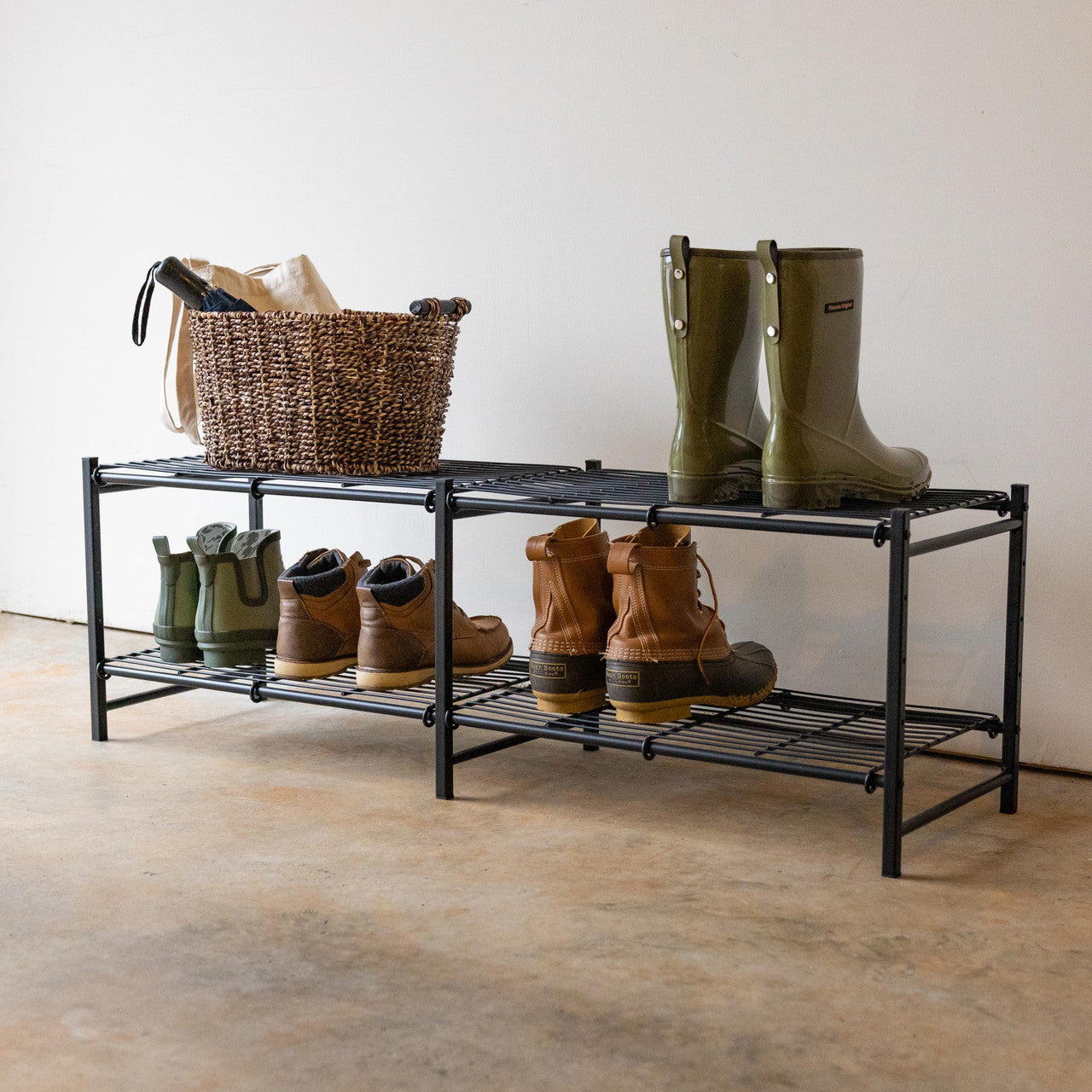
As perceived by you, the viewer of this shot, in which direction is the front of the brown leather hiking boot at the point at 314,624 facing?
facing away from the viewer and to the right of the viewer

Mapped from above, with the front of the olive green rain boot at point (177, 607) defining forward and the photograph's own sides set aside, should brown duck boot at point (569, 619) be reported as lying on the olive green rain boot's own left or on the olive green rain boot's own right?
on the olive green rain boot's own right

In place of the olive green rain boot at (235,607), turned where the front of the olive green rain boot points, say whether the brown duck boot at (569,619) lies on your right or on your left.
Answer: on your right

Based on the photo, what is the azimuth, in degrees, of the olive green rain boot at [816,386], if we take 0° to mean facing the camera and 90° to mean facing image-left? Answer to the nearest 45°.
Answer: approximately 225°

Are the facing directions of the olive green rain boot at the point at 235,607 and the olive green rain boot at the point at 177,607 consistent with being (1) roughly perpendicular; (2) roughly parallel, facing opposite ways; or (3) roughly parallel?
roughly parallel

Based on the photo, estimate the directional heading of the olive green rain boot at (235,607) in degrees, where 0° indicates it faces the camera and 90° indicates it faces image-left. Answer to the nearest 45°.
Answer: approximately 225°

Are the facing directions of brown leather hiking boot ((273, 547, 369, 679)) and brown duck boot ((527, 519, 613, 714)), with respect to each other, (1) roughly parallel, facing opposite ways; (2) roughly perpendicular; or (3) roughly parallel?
roughly parallel

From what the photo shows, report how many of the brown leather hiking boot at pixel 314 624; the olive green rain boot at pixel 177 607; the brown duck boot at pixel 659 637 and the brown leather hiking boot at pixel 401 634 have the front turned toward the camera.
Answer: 0

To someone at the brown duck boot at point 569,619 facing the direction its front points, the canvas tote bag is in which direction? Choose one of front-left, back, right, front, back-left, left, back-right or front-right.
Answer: left

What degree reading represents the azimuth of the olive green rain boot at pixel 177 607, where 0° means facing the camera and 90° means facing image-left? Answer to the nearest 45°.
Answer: approximately 225°

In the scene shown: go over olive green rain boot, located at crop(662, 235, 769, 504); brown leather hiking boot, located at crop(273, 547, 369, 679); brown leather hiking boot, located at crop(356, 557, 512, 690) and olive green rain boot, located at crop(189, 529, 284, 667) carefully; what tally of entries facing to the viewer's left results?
0
